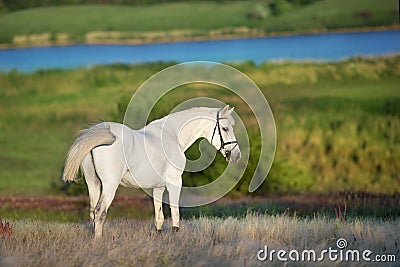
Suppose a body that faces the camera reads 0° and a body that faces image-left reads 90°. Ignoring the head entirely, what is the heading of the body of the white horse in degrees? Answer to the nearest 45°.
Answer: approximately 225°
